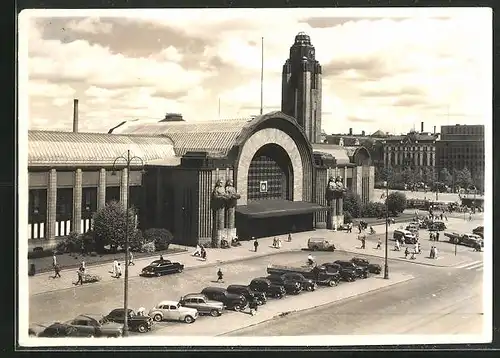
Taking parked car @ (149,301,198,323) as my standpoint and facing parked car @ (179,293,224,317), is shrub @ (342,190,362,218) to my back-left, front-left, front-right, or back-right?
front-left

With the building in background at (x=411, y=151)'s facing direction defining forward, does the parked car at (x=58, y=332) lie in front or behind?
in front

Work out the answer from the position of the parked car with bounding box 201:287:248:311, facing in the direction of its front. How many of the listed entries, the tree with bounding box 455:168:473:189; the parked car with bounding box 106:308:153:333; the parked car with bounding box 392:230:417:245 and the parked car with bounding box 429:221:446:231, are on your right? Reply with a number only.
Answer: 1

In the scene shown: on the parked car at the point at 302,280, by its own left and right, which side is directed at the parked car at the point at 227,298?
right

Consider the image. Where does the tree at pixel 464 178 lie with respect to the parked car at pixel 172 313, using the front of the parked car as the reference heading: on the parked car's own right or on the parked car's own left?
on the parked car's own left

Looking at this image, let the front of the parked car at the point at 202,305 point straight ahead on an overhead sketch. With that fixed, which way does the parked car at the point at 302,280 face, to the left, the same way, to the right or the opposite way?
the same way

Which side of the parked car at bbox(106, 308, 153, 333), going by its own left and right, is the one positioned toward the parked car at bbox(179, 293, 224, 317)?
left

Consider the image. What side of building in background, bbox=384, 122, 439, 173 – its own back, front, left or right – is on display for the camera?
front

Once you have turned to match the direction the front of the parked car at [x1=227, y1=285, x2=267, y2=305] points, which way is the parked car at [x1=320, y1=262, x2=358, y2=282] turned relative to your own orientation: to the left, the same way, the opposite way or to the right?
the same way

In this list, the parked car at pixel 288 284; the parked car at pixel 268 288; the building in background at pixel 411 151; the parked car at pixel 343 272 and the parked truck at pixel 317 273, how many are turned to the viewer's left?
0

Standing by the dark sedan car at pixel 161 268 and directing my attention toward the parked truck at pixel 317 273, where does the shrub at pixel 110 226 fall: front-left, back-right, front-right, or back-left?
back-left

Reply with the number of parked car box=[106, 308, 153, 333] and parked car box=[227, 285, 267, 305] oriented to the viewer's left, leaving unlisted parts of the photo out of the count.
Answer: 0

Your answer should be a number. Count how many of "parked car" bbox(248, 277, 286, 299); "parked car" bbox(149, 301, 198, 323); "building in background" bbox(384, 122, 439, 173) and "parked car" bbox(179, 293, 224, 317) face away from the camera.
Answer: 0

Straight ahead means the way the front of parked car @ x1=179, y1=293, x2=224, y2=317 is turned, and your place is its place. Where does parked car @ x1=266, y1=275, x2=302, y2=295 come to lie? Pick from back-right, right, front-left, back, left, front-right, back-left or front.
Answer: left

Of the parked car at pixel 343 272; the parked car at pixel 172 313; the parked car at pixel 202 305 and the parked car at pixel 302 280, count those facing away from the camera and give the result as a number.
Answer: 0
